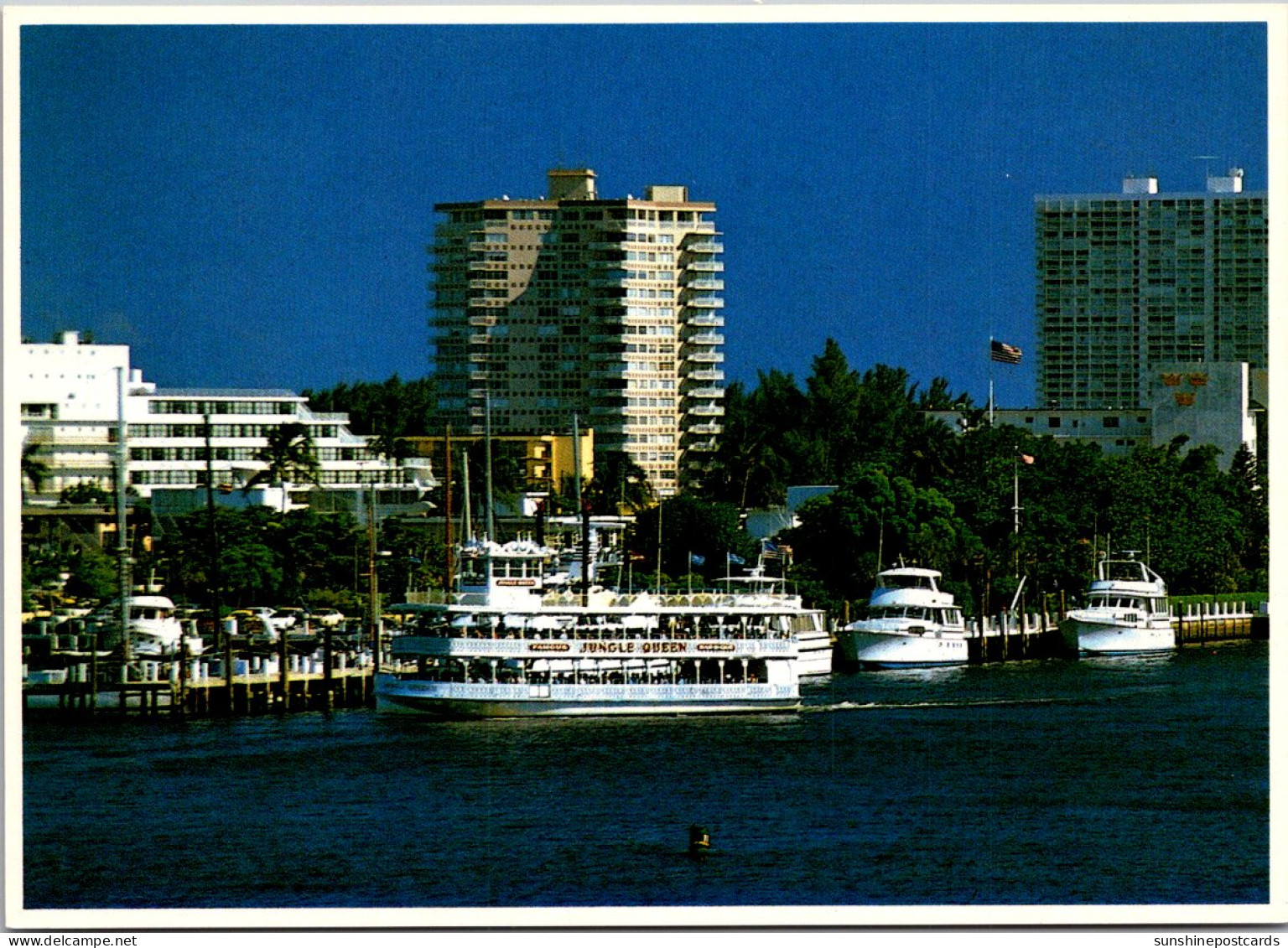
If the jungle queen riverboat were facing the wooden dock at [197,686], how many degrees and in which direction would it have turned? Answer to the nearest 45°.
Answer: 0° — it already faces it

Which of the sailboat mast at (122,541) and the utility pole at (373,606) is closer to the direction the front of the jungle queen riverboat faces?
the sailboat mast

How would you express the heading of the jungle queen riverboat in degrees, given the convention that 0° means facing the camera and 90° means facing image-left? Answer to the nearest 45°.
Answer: approximately 90°

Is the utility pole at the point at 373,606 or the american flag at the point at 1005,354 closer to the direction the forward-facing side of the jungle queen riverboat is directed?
the utility pole

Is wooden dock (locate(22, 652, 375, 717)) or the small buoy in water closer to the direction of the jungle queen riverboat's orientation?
the wooden dock

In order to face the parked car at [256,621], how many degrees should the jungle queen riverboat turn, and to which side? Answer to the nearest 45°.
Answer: approximately 45° to its right

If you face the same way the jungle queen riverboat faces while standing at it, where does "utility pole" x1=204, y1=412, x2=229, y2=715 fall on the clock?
The utility pole is roughly at 1 o'clock from the jungle queen riverboat.

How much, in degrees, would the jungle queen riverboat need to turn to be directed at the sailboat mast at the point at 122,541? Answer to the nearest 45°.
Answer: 0° — it already faces it

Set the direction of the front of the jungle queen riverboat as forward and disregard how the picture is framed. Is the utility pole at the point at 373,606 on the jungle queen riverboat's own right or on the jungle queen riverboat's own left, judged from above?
on the jungle queen riverboat's own right
